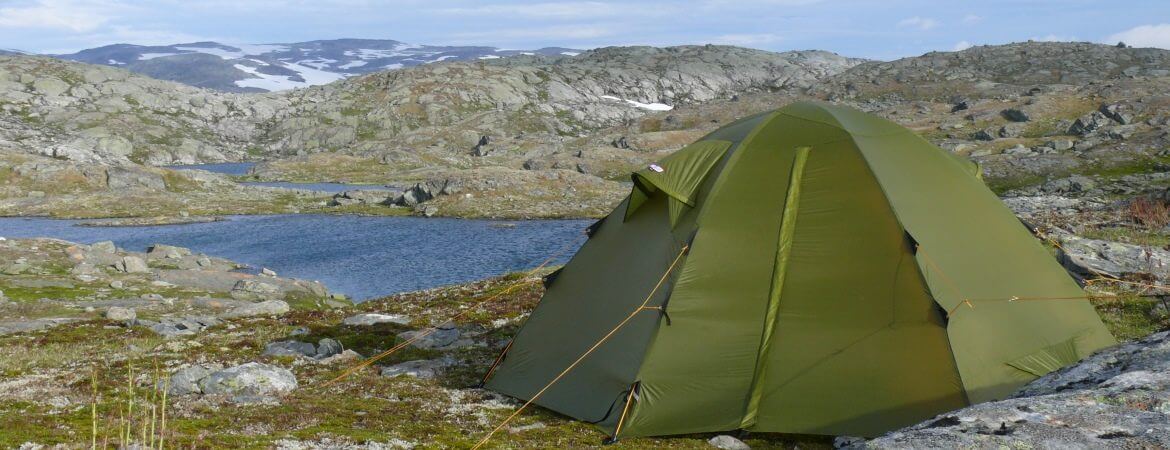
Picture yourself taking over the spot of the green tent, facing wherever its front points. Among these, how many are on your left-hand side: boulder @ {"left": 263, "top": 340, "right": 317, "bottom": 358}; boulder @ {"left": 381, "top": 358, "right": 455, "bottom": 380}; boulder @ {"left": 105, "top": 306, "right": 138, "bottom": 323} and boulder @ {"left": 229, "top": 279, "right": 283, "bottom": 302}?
0

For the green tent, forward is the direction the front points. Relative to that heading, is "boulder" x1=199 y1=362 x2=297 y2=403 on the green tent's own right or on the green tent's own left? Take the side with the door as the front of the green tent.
on the green tent's own right

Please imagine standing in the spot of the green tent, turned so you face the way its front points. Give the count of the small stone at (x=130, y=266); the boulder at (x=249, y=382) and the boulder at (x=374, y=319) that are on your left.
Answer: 0

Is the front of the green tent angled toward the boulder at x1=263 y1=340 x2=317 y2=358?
no

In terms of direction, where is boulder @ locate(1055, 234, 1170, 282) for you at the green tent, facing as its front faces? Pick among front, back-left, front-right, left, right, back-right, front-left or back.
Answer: back-left

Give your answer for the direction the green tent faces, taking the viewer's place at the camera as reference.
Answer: facing the viewer

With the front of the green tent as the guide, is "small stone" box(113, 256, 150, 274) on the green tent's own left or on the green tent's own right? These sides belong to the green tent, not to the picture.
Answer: on the green tent's own right

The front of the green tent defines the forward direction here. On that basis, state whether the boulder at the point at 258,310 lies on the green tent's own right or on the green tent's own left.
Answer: on the green tent's own right

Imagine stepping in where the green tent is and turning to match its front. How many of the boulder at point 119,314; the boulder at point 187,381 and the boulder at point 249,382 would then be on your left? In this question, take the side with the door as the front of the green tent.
0

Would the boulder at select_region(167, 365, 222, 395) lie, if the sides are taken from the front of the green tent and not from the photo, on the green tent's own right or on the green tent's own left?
on the green tent's own right

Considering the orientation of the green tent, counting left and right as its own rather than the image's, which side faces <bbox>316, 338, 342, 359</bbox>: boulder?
right
